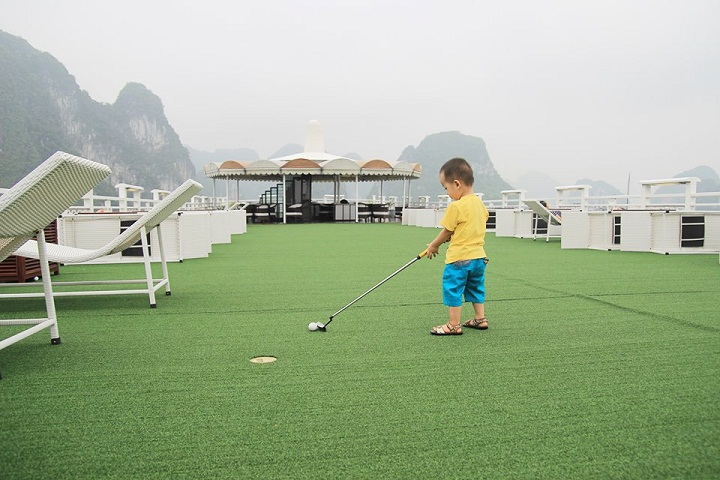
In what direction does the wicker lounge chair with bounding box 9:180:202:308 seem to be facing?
to the viewer's left

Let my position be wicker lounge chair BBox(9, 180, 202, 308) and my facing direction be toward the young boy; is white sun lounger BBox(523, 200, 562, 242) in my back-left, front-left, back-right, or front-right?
front-left

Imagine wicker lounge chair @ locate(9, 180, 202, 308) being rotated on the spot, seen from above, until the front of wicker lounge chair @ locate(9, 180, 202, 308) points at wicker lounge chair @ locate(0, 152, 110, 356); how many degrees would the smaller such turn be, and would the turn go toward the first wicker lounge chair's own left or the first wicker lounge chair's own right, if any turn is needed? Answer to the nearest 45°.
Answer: approximately 90° to the first wicker lounge chair's own left

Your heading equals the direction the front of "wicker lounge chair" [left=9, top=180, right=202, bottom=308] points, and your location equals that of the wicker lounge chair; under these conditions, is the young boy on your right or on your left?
on your left

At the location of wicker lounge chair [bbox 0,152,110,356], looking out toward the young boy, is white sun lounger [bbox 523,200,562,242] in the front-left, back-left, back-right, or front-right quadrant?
front-left

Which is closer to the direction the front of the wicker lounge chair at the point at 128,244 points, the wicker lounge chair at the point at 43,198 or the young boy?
the wicker lounge chair

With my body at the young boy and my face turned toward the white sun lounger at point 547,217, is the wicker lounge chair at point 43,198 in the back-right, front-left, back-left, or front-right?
back-left

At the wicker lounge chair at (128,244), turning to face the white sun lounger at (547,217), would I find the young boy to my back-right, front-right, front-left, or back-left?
front-right

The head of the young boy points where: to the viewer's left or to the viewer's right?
to the viewer's left
